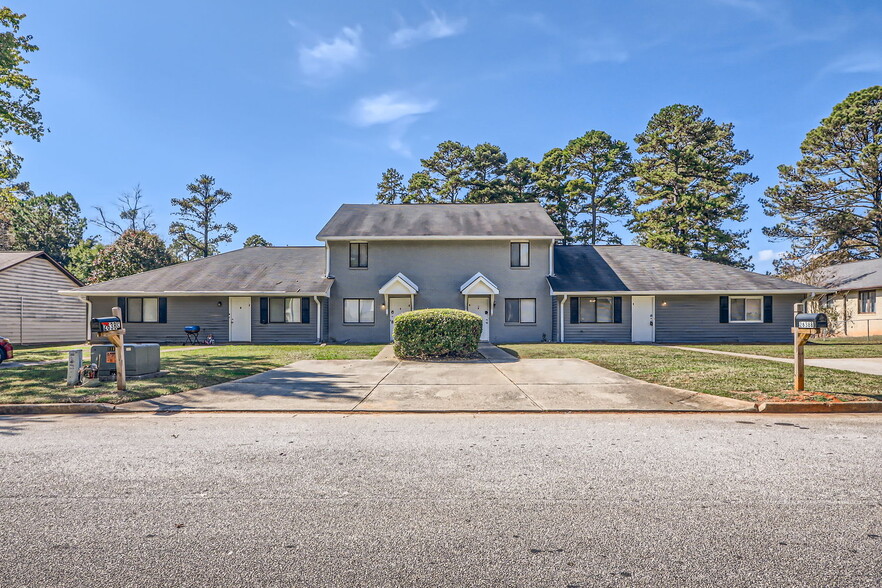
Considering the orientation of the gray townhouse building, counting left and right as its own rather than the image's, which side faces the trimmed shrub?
front

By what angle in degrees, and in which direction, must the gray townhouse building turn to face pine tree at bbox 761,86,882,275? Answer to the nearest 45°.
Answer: approximately 135° to its left

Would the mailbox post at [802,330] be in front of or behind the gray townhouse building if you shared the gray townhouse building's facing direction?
in front

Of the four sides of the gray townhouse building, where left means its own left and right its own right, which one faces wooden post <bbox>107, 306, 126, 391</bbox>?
front

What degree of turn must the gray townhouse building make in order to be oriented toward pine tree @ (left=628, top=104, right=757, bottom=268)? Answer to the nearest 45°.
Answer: approximately 135° to its left

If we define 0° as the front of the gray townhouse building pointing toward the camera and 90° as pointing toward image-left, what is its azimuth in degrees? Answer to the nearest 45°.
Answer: approximately 0°

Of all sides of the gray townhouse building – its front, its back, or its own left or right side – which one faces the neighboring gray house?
right

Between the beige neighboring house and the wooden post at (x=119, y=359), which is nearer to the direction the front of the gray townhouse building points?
the wooden post

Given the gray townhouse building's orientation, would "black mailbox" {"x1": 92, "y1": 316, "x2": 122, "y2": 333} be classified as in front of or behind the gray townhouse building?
in front
